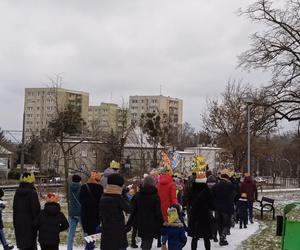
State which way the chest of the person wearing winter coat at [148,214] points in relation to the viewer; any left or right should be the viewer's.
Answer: facing away from the viewer

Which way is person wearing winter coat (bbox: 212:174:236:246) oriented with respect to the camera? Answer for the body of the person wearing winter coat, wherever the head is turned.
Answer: away from the camera

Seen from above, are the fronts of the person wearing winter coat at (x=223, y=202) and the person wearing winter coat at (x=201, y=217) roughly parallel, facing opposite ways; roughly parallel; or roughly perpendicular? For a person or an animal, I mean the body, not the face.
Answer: roughly parallel

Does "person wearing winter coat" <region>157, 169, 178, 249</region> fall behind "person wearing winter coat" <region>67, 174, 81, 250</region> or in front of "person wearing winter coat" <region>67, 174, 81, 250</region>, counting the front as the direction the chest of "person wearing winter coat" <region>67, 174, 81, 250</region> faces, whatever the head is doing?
in front

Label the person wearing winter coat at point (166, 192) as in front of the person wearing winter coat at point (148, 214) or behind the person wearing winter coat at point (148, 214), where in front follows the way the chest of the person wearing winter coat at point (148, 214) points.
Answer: in front

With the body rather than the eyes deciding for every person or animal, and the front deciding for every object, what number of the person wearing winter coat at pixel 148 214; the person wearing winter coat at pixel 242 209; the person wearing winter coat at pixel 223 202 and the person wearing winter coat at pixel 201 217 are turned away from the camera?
4

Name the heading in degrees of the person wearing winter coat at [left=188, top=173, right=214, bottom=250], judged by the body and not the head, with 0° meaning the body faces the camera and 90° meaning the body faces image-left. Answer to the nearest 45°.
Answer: approximately 180°

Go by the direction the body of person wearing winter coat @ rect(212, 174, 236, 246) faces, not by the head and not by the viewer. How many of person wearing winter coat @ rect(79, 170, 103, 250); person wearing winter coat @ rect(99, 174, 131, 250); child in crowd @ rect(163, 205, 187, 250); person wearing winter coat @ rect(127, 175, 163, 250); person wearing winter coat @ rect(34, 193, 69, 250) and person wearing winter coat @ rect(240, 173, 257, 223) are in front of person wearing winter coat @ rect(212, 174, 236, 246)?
1

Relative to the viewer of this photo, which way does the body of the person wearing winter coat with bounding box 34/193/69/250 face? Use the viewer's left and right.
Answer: facing away from the viewer

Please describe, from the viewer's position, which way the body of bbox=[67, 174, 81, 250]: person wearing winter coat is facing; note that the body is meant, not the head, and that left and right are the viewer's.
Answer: facing away from the viewer and to the right of the viewer

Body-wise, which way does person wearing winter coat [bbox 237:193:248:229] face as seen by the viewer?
away from the camera

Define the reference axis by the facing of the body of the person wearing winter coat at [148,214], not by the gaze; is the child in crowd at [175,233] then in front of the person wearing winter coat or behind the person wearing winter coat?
behind
